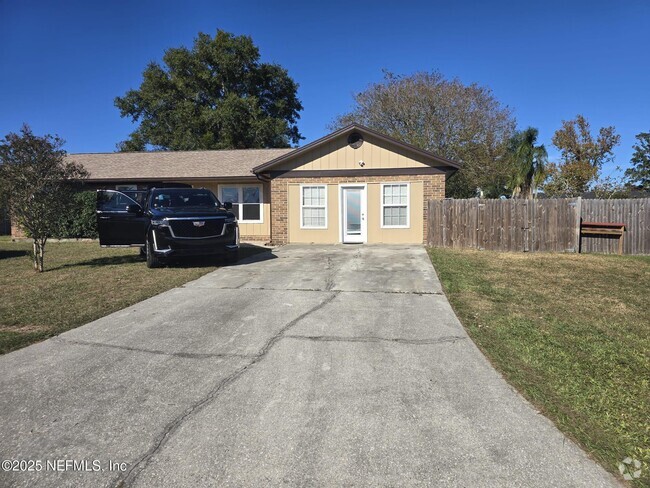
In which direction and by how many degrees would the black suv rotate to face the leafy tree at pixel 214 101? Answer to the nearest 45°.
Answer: approximately 135° to its left

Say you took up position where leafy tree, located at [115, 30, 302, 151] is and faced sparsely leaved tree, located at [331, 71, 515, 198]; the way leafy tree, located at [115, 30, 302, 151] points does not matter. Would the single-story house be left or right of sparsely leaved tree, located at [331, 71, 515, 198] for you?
right

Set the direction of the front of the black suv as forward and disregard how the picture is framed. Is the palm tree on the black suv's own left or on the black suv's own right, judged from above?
on the black suv's own left

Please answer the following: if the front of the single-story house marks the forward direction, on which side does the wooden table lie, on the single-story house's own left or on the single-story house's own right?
on the single-story house's own left

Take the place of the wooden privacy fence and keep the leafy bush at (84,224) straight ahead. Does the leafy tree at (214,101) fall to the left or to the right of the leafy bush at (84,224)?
right

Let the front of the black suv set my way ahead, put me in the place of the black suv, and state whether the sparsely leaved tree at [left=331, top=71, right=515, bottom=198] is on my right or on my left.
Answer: on my left

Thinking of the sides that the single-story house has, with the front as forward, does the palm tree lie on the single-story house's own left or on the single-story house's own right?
on the single-story house's own left

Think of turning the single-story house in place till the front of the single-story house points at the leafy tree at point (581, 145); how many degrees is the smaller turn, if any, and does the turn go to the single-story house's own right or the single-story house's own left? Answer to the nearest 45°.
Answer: approximately 135° to the single-story house's own left

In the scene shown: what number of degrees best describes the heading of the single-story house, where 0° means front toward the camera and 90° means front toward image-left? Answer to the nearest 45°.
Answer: approximately 0°
